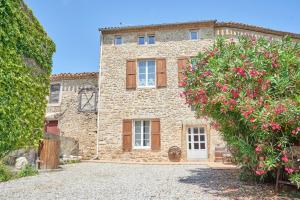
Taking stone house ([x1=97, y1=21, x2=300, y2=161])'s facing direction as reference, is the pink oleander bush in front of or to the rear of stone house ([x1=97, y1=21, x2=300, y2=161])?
in front

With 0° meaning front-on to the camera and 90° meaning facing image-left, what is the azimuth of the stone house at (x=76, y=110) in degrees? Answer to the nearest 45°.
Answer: approximately 0°

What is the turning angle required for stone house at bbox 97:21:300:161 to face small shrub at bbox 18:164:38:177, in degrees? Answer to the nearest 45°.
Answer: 0° — it already faces it

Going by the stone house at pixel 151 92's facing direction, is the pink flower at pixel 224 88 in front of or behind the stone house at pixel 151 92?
in front

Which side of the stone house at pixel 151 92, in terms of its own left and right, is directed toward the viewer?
front

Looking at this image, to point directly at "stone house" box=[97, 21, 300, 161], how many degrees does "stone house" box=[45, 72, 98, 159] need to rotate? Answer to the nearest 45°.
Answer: approximately 45° to its left

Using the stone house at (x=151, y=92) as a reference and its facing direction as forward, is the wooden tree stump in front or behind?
in front

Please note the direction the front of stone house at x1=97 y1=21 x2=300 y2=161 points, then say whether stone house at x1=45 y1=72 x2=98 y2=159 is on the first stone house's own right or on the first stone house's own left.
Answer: on the first stone house's own right

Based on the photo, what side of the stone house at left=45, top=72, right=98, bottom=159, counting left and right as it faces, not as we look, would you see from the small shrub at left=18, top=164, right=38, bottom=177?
front

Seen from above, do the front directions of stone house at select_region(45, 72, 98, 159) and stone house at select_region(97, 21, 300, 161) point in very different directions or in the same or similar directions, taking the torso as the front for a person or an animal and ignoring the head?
same or similar directions

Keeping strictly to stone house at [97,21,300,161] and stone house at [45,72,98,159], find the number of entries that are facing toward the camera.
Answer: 2

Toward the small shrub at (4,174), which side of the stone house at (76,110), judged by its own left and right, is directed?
front

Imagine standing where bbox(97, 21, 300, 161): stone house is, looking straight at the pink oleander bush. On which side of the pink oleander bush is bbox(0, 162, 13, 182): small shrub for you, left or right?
right
